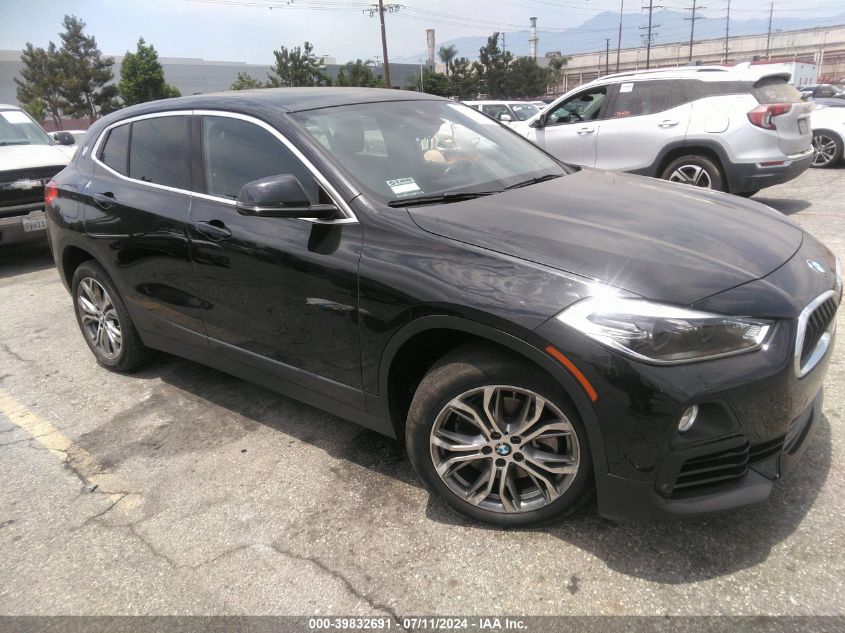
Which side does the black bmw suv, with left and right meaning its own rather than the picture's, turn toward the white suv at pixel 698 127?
left

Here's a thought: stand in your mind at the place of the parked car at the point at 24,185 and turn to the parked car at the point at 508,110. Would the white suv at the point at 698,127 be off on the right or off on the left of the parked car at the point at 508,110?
right

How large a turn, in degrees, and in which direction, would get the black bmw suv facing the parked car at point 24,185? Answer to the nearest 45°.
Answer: approximately 180°

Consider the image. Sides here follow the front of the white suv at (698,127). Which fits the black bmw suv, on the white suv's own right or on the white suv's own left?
on the white suv's own left

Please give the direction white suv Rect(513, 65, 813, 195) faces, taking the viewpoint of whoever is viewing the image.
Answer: facing away from the viewer and to the left of the viewer

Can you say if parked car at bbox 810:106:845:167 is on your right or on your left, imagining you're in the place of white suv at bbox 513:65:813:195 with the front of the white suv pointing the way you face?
on your right

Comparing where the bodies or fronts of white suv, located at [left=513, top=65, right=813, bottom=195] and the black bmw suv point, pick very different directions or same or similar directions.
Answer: very different directions

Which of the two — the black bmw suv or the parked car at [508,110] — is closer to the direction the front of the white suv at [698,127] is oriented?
the parked car

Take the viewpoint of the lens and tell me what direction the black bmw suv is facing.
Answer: facing the viewer and to the right of the viewer
